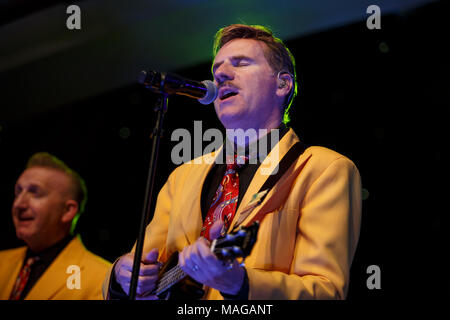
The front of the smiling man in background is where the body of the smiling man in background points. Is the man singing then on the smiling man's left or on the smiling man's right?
on the smiling man's left

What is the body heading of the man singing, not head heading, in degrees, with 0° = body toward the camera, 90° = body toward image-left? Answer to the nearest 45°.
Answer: approximately 45°

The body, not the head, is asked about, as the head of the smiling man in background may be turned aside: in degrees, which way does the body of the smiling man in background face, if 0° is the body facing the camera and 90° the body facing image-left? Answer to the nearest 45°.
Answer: approximately 45°

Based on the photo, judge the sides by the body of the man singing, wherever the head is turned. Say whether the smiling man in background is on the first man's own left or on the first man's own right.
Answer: on the first man's own right

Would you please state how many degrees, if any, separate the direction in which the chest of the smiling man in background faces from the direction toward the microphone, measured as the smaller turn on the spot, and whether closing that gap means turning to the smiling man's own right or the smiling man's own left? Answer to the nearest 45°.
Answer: approximately 45° to the smiling man's own left
